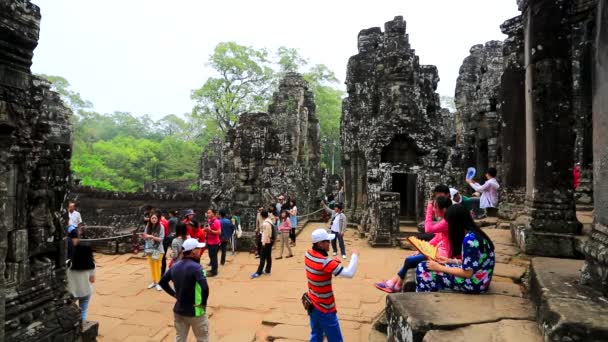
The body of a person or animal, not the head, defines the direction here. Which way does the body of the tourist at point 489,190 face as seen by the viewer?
to the viewer's left

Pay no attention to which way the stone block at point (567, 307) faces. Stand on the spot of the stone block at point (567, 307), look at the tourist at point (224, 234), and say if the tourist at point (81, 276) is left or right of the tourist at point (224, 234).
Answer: left

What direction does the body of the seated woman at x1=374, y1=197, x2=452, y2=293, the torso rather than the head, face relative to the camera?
to the viewer's left

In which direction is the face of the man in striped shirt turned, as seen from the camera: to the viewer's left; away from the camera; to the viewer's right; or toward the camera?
to the viewer's right

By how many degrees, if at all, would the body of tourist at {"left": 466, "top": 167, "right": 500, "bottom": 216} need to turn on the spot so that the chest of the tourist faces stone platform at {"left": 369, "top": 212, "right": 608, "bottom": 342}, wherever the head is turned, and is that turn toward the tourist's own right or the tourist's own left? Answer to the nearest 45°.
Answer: approximately 90° to the tourist's own left

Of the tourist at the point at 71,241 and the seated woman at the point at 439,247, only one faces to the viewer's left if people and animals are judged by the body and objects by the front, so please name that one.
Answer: the seated woman

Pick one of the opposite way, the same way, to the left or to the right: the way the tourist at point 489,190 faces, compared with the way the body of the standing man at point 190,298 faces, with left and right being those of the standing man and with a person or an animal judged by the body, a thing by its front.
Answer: to the left

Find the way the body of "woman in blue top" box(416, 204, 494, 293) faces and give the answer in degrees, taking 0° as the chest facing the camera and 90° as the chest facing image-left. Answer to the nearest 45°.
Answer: approximately 90°

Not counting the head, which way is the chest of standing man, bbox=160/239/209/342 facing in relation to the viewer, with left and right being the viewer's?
facing away from the viewer and to the right of the viewer
